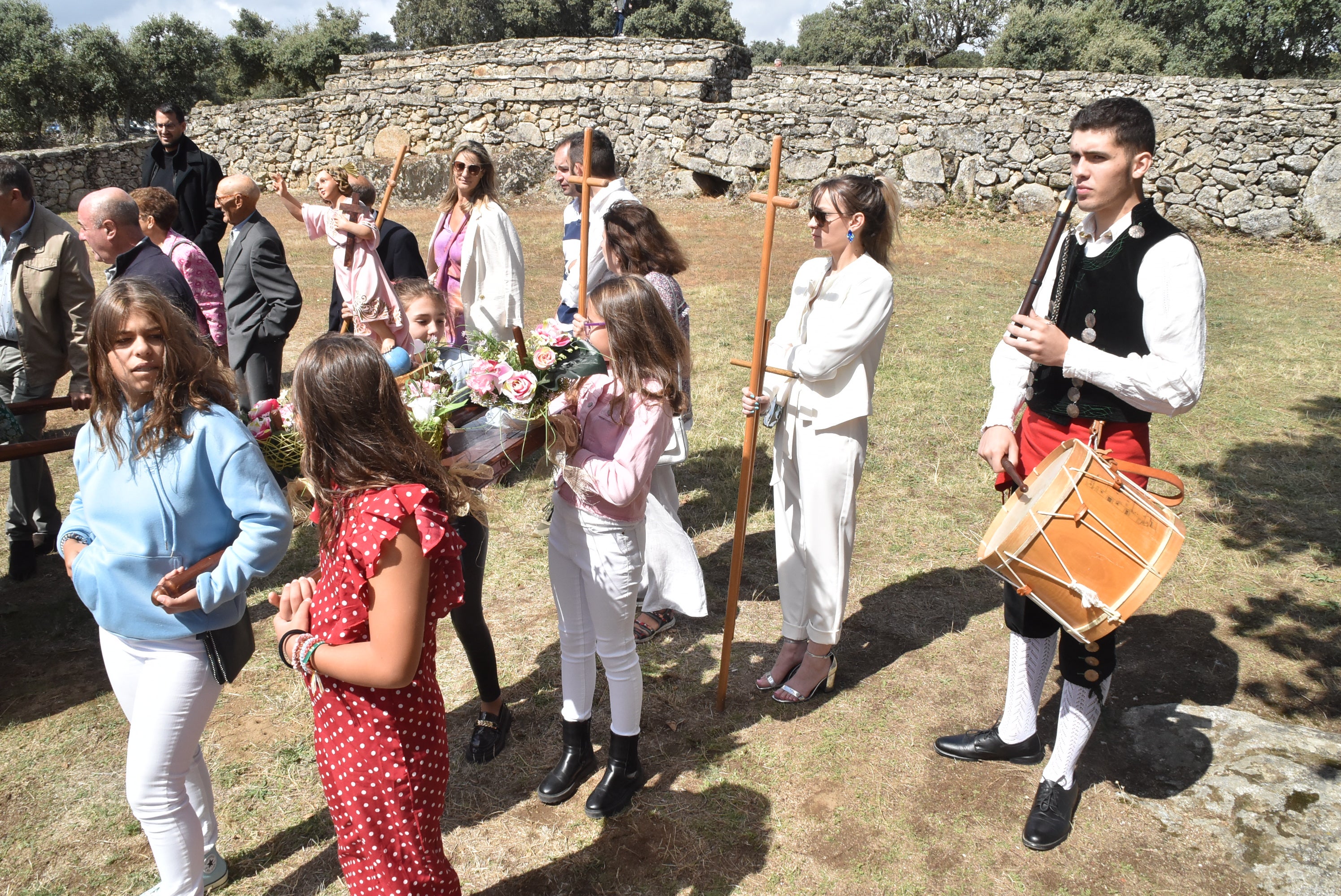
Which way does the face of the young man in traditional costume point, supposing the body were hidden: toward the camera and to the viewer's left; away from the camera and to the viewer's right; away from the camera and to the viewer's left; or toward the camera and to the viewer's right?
toward the camera and to the viewer's left

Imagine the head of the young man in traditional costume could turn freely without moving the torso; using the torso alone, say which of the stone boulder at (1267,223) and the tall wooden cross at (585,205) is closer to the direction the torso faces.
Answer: the tall wooden cross

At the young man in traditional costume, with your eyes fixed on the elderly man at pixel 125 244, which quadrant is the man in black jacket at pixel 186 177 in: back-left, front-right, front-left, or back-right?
front-right

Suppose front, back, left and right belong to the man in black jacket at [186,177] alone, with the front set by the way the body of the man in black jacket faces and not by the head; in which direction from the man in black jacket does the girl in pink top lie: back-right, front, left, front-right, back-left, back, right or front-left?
front-left

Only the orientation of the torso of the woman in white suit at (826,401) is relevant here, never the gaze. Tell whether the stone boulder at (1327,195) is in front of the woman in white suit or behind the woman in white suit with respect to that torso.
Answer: behind

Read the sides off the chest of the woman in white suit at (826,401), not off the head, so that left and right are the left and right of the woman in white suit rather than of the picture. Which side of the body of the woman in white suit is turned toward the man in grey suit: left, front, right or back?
right

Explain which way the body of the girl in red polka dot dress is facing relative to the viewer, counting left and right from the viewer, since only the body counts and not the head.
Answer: facing to the left of the viewer

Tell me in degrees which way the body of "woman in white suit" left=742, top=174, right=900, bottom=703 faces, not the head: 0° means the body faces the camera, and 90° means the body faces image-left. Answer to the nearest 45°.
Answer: approximately 45°
